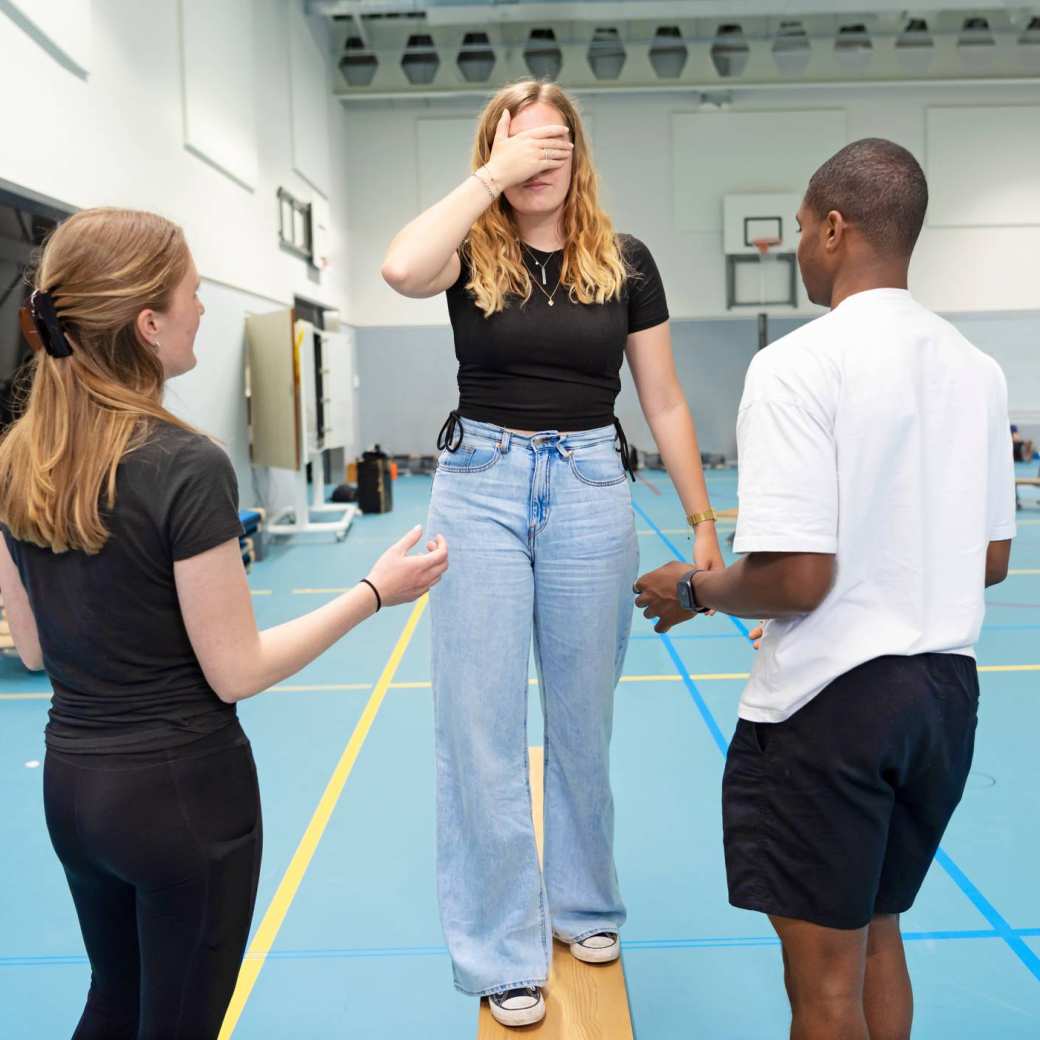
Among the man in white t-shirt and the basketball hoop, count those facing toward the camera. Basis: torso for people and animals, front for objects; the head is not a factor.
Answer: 1

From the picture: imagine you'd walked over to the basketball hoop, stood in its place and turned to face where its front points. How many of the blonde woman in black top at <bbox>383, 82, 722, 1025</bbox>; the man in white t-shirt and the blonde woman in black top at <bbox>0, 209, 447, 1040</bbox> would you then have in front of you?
3

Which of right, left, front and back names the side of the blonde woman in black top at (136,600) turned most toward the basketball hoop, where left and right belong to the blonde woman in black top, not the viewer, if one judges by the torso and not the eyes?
front

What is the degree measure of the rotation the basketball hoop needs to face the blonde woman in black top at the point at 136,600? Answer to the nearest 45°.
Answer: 0° — it already faces them

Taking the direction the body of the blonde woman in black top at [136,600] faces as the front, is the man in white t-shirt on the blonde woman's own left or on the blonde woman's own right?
on the blonde woman's own right

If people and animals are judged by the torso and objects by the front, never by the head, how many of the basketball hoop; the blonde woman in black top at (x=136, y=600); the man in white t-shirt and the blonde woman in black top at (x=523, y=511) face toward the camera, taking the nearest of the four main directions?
2

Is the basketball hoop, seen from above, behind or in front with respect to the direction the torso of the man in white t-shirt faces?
in front

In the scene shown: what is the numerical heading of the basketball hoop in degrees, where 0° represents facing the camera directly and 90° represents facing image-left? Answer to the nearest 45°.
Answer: approximately 0°

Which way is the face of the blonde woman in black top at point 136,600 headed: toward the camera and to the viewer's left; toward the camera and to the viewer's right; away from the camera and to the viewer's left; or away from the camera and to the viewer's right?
away from the camera and to the viewer's right

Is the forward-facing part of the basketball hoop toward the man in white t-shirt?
yes

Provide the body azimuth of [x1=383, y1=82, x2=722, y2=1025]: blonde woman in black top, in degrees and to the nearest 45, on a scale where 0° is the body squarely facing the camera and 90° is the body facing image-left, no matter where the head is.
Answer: approximately 0°

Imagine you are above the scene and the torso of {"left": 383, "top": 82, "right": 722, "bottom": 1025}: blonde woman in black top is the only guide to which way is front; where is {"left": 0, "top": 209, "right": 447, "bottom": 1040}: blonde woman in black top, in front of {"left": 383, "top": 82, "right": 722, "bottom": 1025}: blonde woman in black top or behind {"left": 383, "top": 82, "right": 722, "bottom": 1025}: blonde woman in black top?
in front

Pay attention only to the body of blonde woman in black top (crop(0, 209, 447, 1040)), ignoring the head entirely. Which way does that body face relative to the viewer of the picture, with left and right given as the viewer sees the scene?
facing away from the viewer and to the right of the viewer

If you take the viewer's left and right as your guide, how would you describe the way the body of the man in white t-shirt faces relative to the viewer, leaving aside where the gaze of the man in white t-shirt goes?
facing away from the viewer and to the left of the viewer
